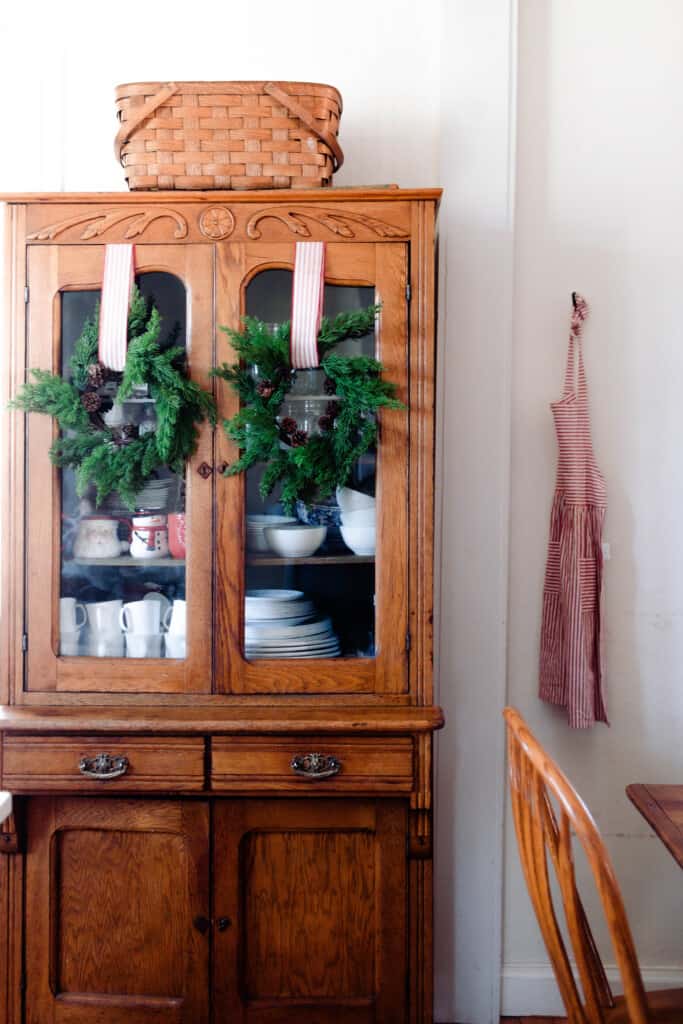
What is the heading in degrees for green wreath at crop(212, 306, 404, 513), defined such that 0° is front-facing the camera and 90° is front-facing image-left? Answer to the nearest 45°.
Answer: approximately 0°

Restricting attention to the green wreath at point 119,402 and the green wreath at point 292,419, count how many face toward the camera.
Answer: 2
